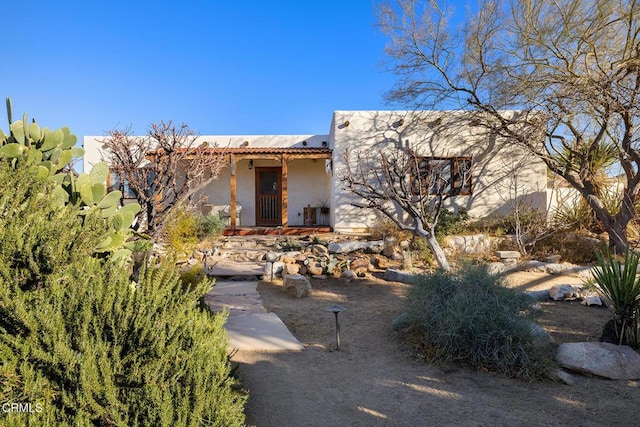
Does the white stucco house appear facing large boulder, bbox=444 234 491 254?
no

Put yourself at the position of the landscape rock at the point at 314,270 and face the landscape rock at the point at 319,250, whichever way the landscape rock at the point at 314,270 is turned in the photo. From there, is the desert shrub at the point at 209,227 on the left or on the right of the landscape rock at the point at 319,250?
left

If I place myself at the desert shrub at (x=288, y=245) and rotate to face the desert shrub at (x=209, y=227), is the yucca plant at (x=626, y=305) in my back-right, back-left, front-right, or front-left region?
back-left

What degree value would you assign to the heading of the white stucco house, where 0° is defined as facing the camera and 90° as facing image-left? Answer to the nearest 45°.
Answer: approximately 0°

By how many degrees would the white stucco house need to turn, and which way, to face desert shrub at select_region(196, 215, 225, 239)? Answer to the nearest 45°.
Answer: approximately 90° to its right

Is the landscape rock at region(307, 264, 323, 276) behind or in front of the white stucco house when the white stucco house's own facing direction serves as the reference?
in front

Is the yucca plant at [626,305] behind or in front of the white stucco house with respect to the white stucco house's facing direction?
in front

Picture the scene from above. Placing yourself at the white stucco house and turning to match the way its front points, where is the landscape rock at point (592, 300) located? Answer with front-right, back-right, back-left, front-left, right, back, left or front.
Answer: front

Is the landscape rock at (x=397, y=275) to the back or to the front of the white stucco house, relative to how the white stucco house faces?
to the front
